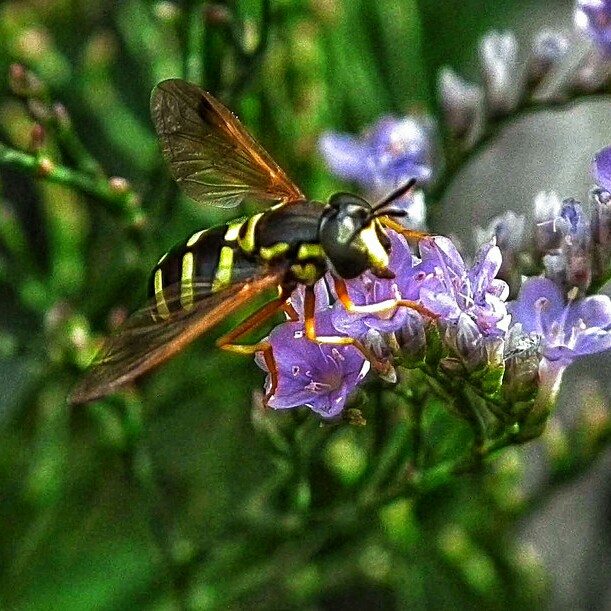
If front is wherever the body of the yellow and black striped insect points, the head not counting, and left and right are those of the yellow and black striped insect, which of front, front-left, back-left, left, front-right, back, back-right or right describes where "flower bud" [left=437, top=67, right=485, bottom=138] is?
front-left

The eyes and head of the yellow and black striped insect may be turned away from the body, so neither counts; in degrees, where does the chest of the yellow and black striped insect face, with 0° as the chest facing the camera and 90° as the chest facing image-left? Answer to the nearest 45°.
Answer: approximately 270°

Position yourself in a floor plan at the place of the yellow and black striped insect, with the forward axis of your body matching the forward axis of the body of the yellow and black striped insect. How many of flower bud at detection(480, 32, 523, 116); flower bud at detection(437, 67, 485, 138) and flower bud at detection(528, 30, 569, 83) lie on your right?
0

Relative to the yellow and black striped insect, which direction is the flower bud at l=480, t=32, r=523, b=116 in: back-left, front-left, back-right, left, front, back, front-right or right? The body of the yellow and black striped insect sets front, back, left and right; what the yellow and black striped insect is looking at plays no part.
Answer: front-left

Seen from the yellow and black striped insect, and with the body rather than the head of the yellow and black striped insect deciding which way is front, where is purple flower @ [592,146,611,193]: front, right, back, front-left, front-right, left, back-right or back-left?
front

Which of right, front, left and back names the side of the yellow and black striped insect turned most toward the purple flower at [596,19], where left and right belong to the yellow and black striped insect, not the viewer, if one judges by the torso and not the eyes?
front

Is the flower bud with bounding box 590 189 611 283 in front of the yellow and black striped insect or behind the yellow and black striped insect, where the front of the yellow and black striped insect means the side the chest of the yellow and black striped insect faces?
in front
